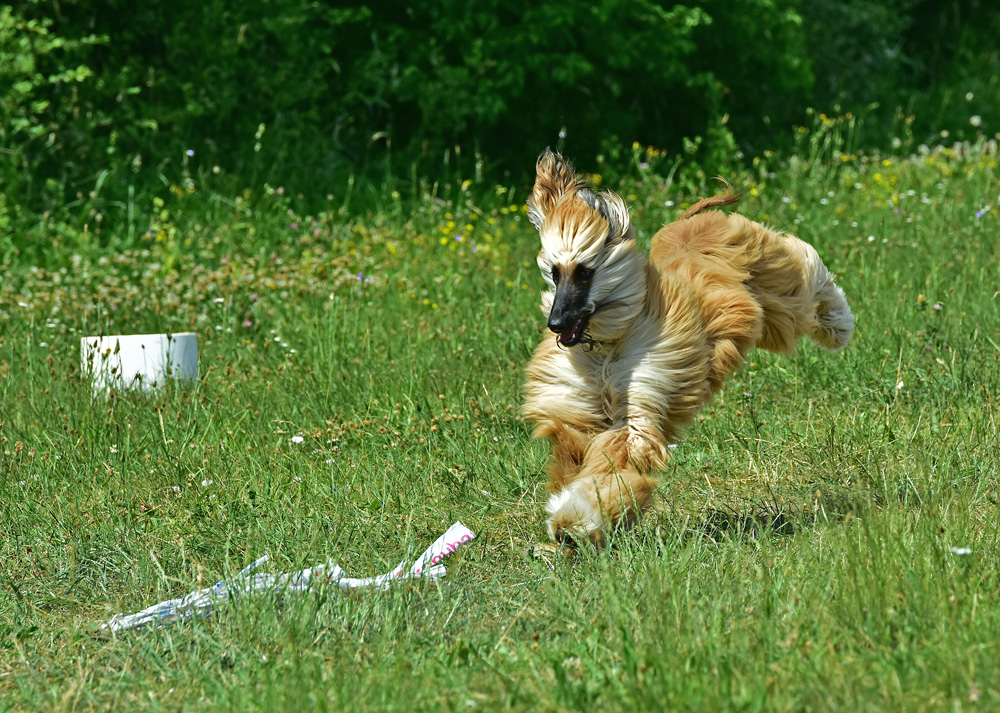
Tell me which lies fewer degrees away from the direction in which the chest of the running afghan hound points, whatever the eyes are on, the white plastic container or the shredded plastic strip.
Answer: the shredded plastic strip

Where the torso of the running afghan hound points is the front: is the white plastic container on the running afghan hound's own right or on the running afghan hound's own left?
on the running afghan hound's own right

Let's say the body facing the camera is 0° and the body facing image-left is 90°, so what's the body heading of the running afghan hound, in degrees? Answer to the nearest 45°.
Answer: approximately 45°

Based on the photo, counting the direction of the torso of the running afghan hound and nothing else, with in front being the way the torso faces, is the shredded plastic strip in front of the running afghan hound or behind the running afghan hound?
in front
